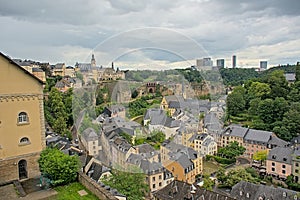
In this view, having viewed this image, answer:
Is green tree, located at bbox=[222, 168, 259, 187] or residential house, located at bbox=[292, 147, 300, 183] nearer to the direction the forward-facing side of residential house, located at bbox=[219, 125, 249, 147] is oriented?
the green tree

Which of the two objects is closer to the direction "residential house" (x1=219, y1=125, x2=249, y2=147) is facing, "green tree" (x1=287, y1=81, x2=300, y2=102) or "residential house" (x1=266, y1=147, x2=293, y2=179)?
the residential house

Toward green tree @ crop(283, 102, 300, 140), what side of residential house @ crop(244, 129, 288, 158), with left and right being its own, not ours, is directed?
back

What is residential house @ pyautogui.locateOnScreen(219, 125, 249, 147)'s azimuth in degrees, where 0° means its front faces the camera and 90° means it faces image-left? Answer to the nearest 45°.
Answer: approximately 0°

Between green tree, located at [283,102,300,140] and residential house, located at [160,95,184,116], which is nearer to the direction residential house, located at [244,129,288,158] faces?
the residential house

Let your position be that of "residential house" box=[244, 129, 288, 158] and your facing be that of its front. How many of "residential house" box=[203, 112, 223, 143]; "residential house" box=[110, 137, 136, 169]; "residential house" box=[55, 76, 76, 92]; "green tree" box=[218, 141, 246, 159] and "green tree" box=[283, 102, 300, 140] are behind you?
1

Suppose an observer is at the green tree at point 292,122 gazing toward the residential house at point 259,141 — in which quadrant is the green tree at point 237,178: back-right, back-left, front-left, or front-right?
front-left

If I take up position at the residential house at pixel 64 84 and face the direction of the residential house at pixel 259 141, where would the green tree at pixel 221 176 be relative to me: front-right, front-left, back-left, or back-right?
front-right

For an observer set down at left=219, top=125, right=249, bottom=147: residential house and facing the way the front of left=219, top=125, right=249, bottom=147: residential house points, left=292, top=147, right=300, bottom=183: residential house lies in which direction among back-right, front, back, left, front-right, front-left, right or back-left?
front-left

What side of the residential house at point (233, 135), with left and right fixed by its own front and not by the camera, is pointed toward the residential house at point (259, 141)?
left

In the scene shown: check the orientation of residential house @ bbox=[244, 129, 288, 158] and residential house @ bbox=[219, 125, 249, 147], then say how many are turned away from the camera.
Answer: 0

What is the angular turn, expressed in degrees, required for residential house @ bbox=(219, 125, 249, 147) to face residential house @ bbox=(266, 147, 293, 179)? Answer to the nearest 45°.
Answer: approximately 45° to its left

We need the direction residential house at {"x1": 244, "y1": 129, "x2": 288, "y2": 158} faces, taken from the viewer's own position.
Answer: facing the viewer and to the left of the viewer

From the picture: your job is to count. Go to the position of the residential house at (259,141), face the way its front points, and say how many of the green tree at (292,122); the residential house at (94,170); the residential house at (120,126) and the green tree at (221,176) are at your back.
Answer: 1
